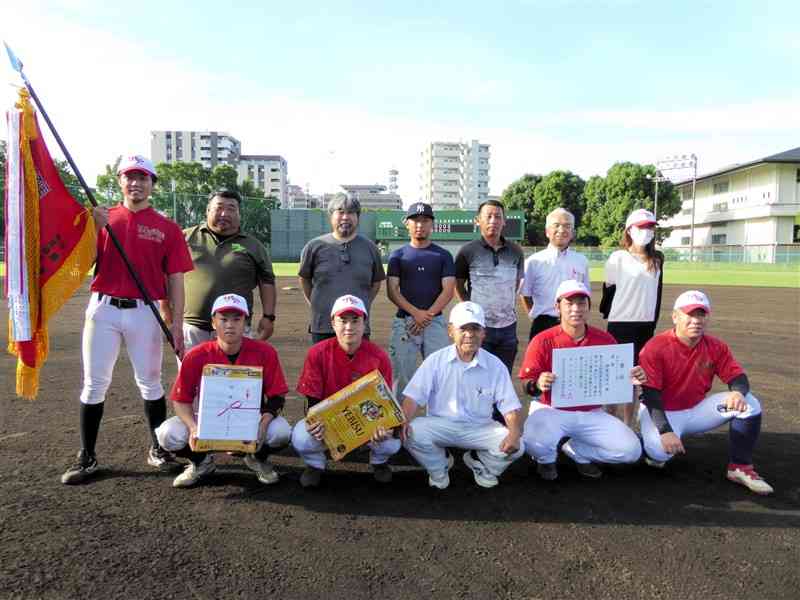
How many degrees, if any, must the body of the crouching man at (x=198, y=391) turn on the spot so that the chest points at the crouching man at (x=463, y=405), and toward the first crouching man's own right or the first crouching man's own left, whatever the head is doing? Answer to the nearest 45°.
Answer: approximately 90° to the first crouching man's own left

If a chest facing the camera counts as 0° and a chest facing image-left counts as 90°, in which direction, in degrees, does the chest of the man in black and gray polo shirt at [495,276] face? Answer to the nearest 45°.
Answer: approximately 0°

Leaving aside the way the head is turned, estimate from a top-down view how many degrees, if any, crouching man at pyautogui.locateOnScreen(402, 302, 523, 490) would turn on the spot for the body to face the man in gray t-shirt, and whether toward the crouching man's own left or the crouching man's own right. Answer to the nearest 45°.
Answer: approximately 135° to the crouching man's own right

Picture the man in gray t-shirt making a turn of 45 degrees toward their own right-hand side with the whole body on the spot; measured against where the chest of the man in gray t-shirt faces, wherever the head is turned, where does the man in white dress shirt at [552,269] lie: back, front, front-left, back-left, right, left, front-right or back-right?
back-left

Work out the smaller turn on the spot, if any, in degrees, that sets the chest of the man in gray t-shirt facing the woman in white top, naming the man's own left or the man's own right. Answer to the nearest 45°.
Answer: approximately 90° to the man's own left

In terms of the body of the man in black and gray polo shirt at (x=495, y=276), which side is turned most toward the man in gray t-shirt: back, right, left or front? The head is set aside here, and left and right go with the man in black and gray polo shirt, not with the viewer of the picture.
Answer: right

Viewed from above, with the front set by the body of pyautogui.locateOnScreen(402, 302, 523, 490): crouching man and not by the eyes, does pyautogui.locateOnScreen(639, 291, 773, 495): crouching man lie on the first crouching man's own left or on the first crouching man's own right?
on the first crouching man's own left

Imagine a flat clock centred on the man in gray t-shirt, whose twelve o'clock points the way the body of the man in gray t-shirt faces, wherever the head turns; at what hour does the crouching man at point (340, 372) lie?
The crouching man is roughly at 12 o'clock from the man in gray t-shirt.

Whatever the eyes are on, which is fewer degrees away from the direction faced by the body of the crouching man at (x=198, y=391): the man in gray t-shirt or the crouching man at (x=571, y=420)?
the crouching man
